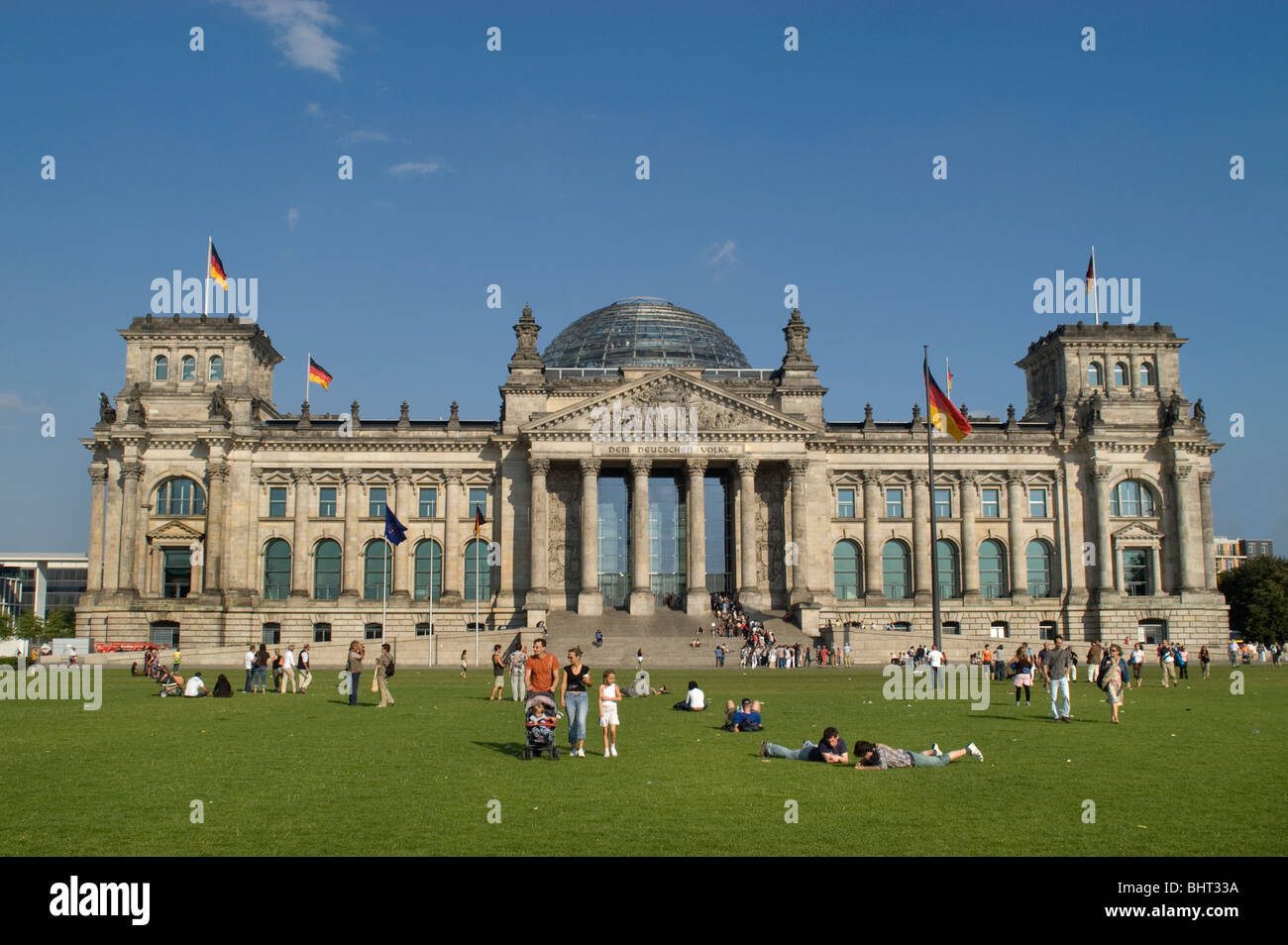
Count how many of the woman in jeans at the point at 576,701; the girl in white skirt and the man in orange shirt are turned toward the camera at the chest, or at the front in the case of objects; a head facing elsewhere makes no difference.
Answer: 3

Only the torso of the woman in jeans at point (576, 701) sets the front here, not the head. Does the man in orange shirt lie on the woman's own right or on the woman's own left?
on the woman's own right

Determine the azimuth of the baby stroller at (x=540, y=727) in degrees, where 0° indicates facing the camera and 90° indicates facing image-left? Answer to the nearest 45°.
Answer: approximately 0°

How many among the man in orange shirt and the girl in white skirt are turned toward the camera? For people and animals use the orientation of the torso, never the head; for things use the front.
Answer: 2

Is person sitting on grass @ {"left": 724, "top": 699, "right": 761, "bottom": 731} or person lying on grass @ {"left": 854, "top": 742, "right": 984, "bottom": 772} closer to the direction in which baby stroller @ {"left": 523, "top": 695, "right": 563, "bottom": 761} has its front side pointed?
the person lying on grass

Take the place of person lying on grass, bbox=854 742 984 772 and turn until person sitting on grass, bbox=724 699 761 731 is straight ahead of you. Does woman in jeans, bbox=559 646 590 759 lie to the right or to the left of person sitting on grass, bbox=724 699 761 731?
left
